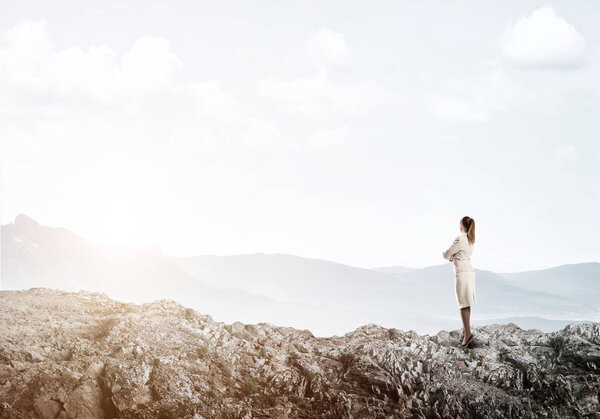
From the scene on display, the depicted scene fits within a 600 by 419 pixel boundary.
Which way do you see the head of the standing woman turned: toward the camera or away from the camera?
away from the camera

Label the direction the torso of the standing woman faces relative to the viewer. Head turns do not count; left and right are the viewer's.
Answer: facing away from the viewer and to the left of the viewer
